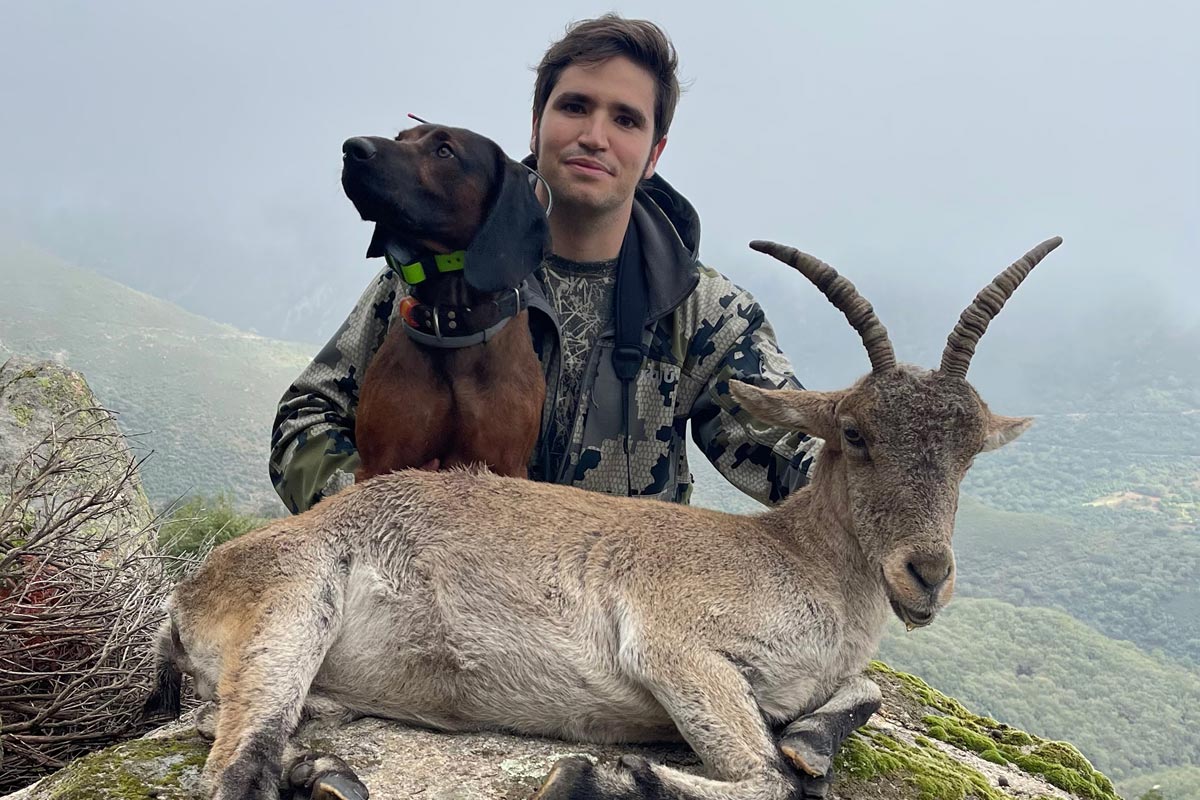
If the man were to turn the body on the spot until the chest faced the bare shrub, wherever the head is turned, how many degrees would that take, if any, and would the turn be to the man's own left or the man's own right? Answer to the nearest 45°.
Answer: approximately 45° to the man's own right

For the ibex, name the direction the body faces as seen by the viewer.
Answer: to the viewer's right

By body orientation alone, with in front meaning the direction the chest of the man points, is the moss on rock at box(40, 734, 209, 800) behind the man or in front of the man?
in front

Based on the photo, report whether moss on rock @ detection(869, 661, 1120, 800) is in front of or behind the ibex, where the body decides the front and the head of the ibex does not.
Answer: in front

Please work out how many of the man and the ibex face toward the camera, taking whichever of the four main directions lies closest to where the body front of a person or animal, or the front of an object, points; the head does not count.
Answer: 1

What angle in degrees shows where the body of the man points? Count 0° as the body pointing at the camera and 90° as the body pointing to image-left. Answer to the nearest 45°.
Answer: approximately 0°

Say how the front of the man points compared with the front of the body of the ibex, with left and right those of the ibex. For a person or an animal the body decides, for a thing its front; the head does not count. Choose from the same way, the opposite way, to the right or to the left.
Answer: to the right

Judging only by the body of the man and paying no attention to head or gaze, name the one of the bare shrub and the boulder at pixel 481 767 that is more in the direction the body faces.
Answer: the boulder

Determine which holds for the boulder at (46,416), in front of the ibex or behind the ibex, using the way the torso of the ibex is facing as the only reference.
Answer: behind

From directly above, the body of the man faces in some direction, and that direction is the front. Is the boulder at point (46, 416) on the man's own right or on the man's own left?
on the man's own right

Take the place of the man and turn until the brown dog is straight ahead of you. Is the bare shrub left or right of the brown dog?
right
